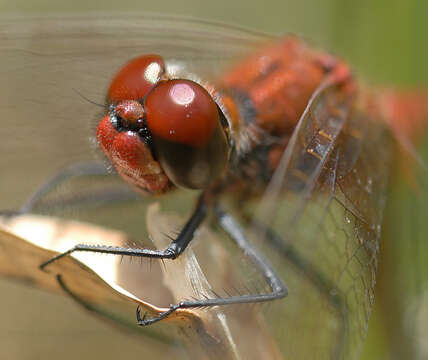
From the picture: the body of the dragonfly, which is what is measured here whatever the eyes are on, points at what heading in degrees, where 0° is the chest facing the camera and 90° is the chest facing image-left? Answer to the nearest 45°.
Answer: approximately 45°
